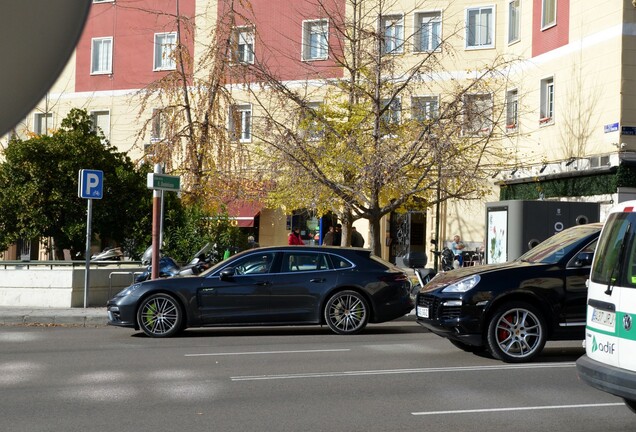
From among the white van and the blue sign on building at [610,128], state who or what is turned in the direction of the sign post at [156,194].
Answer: the blue sign on building

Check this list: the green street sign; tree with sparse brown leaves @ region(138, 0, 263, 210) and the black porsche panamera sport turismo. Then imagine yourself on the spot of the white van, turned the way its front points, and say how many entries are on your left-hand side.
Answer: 3

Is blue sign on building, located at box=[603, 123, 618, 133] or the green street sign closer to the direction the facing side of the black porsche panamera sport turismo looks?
the green street sign

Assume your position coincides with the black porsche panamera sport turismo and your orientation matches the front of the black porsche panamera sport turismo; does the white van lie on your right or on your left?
on your left

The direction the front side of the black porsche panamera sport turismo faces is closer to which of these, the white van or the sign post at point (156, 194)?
the sign post

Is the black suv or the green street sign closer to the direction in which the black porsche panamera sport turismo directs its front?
the green street sign

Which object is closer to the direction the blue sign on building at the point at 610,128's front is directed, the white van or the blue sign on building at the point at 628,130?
the white van

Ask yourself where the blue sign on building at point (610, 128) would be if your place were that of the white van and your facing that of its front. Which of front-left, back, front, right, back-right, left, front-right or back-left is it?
front-left

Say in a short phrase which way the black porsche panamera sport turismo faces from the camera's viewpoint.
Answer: facing to the left of the viewer

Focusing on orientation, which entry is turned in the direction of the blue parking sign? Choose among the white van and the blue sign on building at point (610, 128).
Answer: the blue sign on building

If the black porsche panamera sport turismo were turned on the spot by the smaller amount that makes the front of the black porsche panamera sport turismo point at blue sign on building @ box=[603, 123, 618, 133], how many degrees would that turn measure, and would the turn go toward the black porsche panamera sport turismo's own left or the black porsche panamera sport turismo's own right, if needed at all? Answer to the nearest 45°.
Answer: approximately 135° to the black porsche panamera sport turismo's own right
